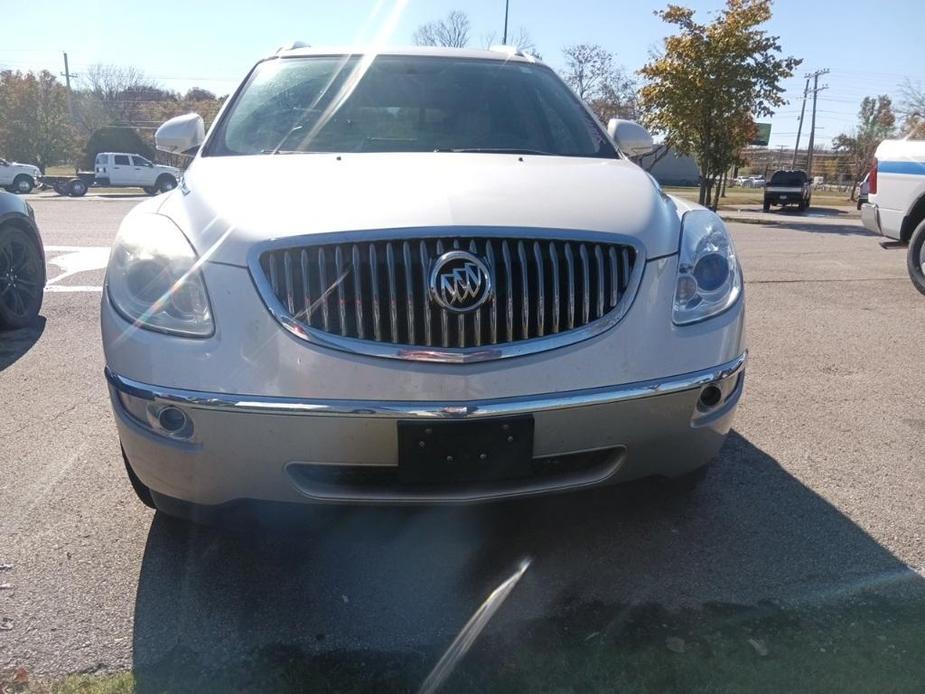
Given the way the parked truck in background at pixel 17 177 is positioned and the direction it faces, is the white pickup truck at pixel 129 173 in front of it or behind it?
in front

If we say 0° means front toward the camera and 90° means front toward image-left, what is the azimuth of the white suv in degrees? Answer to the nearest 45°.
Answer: approximately 0°

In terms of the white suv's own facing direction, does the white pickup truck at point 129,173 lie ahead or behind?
behind

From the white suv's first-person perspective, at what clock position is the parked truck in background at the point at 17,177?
The parked truck in background is roughly at 5 o'clock from the white suv.

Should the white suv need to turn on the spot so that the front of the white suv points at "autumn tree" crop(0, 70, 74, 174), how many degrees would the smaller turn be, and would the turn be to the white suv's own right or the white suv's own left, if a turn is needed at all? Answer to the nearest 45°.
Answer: approximately 135° to the white suv's own right

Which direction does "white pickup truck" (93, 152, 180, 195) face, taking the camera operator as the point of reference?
facing to the right of the viewer

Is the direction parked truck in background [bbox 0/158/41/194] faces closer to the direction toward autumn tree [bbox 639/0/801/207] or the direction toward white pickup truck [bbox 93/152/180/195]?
the white pickup truck

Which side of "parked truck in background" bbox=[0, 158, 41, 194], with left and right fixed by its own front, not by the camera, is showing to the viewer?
right
